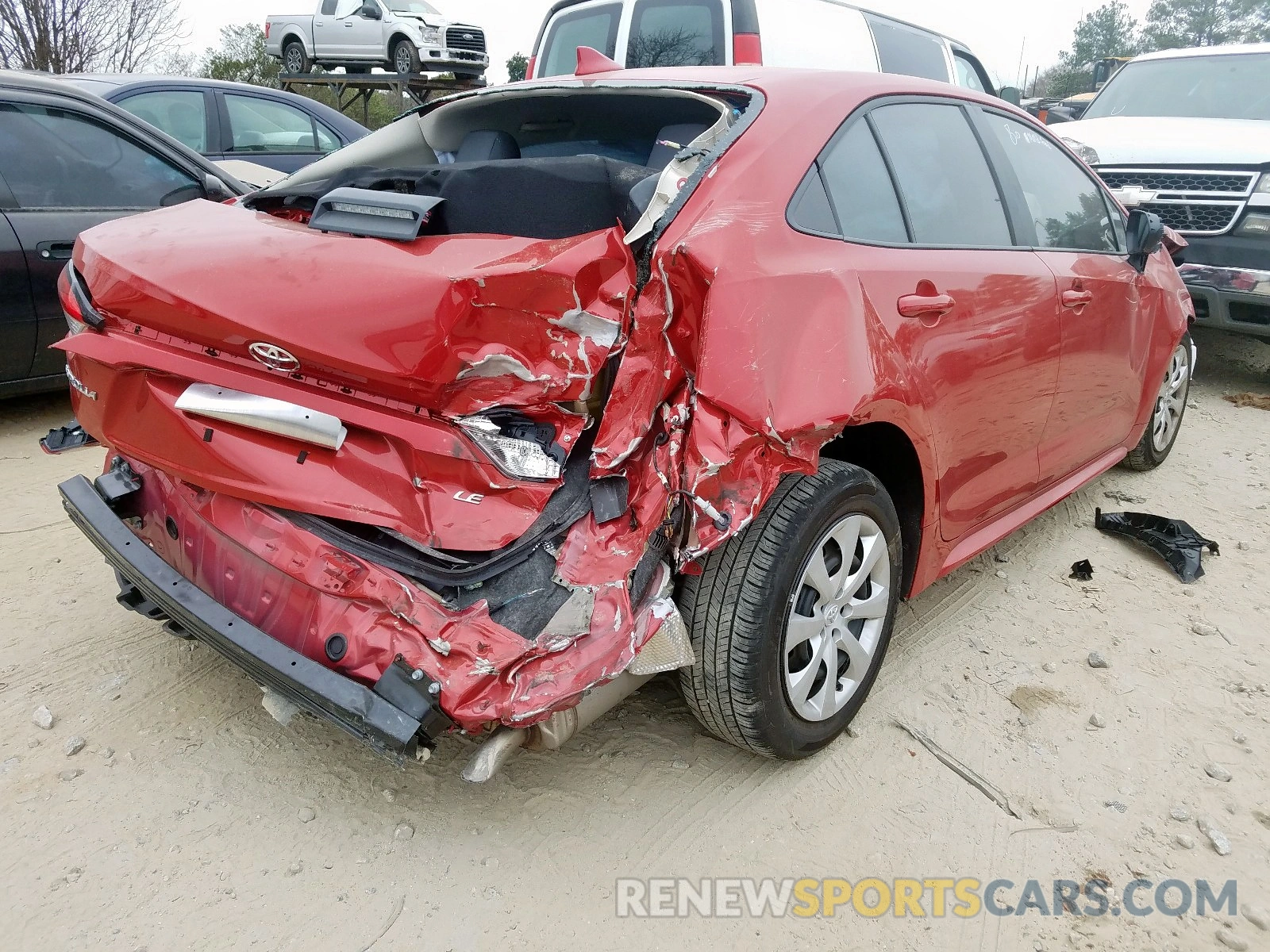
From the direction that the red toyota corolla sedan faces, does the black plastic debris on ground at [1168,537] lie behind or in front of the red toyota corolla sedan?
in front

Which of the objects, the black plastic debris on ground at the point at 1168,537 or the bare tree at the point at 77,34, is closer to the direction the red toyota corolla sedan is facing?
the black plastic debris on ground

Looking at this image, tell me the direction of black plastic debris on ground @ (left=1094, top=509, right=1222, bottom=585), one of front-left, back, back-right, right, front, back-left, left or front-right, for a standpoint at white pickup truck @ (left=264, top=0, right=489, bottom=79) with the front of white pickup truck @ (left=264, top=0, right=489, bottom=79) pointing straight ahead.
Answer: front-right

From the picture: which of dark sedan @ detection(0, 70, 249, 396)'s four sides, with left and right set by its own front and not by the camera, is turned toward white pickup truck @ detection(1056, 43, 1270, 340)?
front

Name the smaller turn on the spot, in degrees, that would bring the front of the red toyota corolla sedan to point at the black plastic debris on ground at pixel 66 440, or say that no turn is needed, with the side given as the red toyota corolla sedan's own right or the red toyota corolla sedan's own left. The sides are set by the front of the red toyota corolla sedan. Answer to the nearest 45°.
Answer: approximately 135° to the red toyota corolla sedan's own left

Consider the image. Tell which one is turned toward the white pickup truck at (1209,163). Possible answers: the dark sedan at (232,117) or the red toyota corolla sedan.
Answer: the red toyota corolla sedan

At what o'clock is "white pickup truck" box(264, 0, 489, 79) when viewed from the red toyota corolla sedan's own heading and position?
The white pickup truck is roughly at 10 o'clock from the red toyota corolla sedan.

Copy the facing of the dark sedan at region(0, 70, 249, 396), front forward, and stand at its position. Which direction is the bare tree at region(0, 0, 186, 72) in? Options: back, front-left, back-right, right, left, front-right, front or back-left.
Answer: left

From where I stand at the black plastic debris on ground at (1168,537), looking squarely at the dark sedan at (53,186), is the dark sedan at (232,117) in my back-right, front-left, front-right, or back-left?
front-right

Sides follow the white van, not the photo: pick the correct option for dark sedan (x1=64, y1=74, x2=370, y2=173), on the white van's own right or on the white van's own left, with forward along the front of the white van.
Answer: on the white van's own left

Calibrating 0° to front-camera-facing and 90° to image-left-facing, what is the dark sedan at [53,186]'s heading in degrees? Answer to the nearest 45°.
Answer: approximately 270°

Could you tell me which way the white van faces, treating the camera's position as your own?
facing away from the viewer and to the right of the viewer

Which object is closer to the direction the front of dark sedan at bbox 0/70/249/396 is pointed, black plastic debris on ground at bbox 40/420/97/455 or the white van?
the white van

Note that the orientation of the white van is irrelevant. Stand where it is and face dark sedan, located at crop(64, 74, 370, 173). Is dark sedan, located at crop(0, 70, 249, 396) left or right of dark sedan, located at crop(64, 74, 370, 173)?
left

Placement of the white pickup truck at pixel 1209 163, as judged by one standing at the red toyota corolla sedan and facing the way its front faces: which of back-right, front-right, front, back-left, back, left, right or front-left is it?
front
